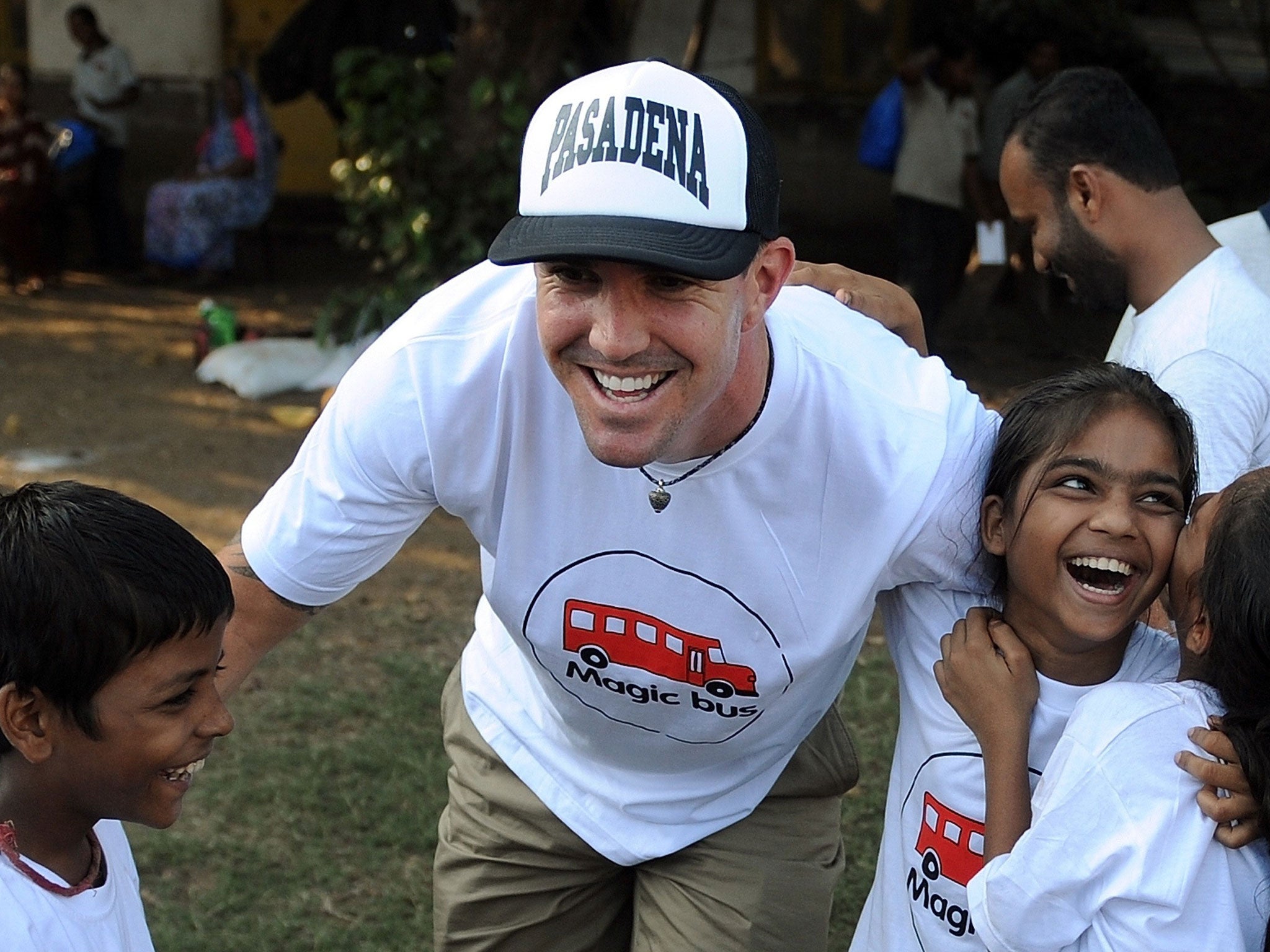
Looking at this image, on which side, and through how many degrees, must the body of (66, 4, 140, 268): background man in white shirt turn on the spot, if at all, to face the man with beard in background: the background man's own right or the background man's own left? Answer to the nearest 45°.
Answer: approximately 45° to the background man's own left

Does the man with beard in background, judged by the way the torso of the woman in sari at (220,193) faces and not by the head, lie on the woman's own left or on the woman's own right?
on the woman's own left

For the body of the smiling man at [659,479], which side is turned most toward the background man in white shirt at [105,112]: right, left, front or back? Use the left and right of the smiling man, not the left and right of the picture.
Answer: back

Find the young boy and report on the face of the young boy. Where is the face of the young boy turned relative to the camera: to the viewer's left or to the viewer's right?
to the viewer's right

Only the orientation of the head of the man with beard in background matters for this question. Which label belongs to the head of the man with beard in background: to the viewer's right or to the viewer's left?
to the viewer's left

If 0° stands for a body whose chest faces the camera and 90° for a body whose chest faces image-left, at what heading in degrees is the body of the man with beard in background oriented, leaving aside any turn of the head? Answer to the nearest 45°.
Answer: approximately 90°

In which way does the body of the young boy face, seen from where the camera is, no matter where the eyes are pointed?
to the viewer's right

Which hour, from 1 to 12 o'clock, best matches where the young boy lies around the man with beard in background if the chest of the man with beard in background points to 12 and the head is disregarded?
The young boy is roughly at 10 o'clock from the man with beard in background.

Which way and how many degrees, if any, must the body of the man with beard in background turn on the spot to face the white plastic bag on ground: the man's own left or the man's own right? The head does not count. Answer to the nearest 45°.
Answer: approximately 45° to the man's own right

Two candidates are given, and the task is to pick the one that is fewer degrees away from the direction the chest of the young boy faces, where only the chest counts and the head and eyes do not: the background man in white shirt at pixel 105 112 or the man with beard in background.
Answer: the man with beard in background

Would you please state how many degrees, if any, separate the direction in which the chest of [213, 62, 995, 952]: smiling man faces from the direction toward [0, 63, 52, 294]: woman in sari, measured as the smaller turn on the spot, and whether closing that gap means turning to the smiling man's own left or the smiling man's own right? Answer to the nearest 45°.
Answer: approximately 135° to the smiling man's own right
